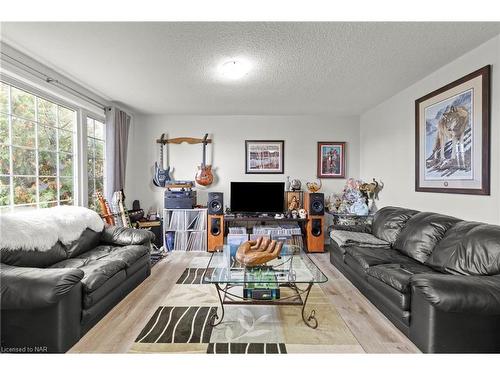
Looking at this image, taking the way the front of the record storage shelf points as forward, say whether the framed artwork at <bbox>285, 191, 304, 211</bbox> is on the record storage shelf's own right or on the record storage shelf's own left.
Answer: on the record storage shelf's own left

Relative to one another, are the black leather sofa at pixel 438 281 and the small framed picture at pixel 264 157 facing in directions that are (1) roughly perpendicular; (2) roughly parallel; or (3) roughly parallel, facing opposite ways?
roughly perpendicular

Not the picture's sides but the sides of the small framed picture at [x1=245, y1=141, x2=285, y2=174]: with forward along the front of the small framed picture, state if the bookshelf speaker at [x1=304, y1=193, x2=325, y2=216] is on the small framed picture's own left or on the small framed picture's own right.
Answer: on the small framed picture's own left

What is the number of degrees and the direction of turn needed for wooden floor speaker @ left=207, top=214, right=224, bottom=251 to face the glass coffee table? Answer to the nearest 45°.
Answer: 0° — it already faces it

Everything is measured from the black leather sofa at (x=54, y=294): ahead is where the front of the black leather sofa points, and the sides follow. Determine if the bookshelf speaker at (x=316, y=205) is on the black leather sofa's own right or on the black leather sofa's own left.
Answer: on the black leather sofa's own left

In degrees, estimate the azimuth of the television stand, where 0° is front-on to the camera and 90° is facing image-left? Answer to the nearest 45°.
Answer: approximately 0°
